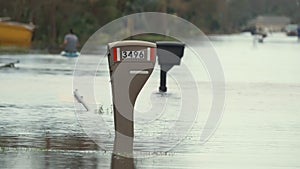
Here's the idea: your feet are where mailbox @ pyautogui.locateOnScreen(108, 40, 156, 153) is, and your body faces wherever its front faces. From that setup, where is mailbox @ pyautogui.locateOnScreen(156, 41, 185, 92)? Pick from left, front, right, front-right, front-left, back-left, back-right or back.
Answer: left

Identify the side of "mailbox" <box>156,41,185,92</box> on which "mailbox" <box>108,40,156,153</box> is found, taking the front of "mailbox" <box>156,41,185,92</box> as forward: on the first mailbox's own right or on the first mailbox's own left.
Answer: on the first mailbox's own right
